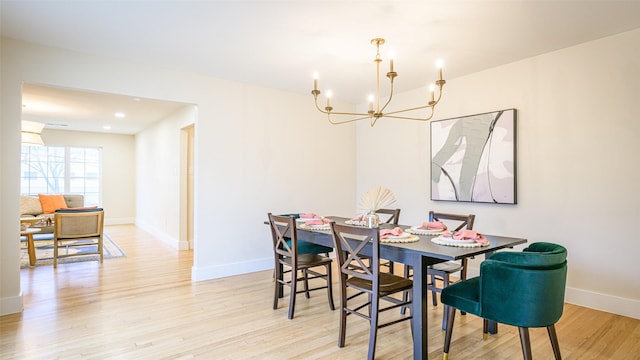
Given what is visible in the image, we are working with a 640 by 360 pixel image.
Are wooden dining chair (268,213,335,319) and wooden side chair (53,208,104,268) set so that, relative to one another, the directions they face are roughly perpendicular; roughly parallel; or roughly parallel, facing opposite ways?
roughly perpendicular

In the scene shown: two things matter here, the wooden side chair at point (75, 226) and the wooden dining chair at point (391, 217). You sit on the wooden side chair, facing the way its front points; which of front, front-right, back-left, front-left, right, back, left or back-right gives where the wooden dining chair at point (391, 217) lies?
back-right

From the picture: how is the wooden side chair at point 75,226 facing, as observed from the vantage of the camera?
facing away from the viewer

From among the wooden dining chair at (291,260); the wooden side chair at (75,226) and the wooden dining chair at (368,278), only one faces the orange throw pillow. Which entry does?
the wooden side chair

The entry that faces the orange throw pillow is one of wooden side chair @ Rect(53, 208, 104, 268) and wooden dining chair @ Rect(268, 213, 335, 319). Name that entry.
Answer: the wooden side chair

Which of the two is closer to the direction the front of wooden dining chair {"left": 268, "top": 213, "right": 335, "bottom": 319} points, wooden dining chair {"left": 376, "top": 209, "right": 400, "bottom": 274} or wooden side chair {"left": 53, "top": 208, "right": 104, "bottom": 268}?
the wooden dining chair

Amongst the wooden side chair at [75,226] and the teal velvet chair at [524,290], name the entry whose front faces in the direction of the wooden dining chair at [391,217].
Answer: the teal velvet chair

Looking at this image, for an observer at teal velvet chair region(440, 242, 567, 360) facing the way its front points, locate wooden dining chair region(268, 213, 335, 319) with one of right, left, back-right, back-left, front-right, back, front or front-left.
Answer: front-left

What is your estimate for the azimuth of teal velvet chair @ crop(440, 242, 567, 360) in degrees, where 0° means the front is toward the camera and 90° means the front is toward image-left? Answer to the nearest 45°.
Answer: approximately 135°

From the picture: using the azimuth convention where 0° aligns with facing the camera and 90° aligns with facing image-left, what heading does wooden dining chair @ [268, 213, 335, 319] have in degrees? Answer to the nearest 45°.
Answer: approximately 225°

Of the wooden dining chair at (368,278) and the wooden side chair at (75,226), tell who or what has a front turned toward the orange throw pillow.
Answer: the wooden side chair

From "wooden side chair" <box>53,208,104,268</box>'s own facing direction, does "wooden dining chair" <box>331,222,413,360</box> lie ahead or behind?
behind
